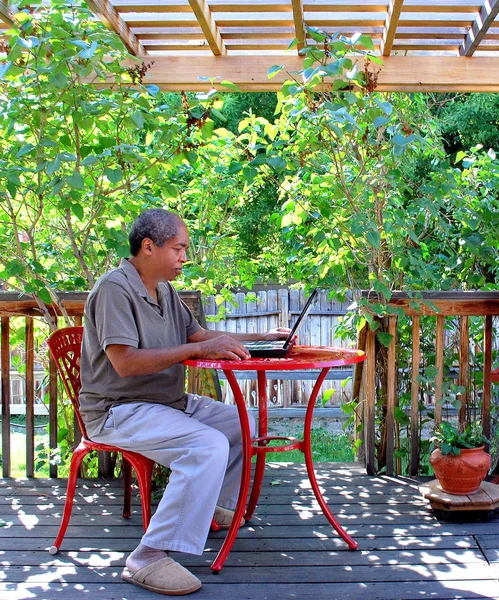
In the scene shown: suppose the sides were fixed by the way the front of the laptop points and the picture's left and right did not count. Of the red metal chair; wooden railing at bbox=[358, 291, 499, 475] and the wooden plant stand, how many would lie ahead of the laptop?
1

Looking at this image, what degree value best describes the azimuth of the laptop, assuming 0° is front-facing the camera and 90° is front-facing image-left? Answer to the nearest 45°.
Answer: approximately 90°

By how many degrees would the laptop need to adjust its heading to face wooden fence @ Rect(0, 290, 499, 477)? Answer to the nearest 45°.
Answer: approximately 135° to its right

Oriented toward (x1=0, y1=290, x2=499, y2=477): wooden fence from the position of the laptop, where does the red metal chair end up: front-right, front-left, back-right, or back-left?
back-left

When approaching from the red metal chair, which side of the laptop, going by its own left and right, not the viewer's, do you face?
front

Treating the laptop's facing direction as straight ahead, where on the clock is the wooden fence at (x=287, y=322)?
The wooden fence is roughly at 3 o'clock from the laptop.

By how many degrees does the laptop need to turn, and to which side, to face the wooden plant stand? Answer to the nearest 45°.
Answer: approximately 180°
